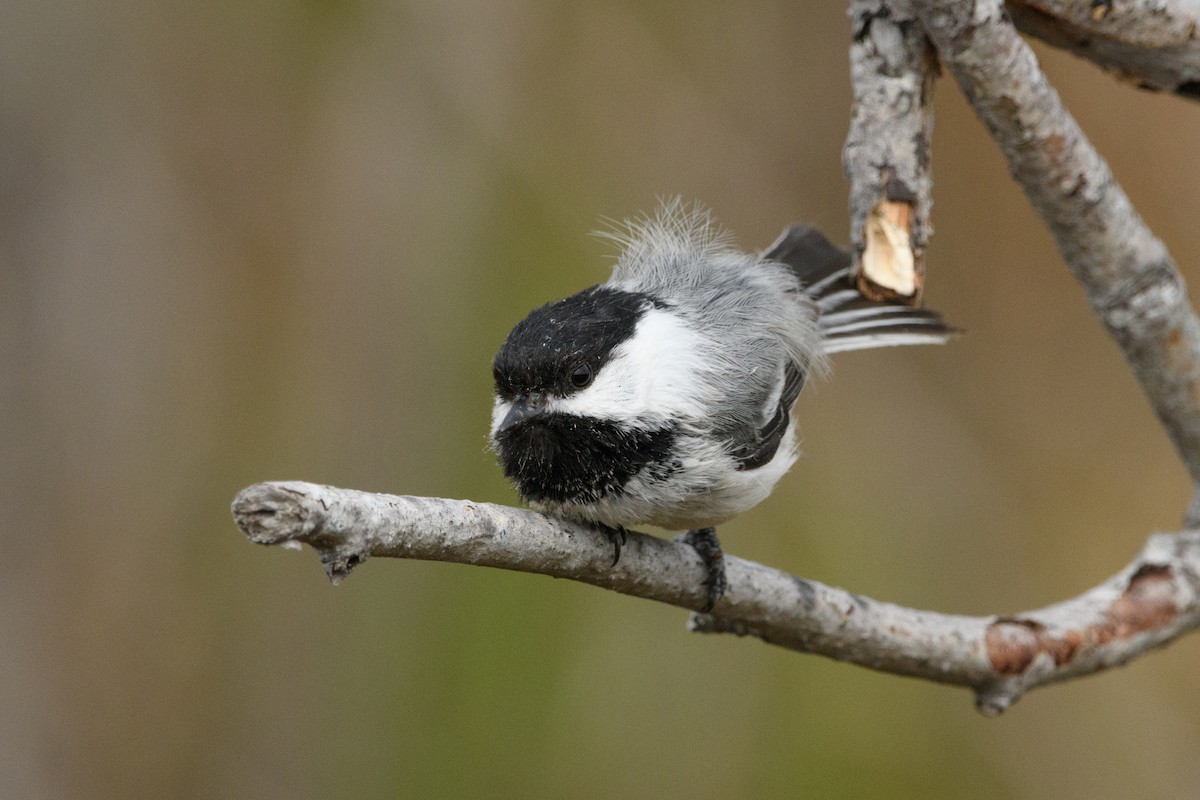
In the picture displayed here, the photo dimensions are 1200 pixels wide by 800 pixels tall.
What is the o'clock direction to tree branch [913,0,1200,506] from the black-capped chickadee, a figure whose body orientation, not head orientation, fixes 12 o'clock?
The tree branch is roughly at 7 o'clock from the black-capped chickadee.

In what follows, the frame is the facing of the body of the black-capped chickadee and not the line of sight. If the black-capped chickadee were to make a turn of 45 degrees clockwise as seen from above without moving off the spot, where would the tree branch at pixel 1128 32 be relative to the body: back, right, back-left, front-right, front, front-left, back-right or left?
back
